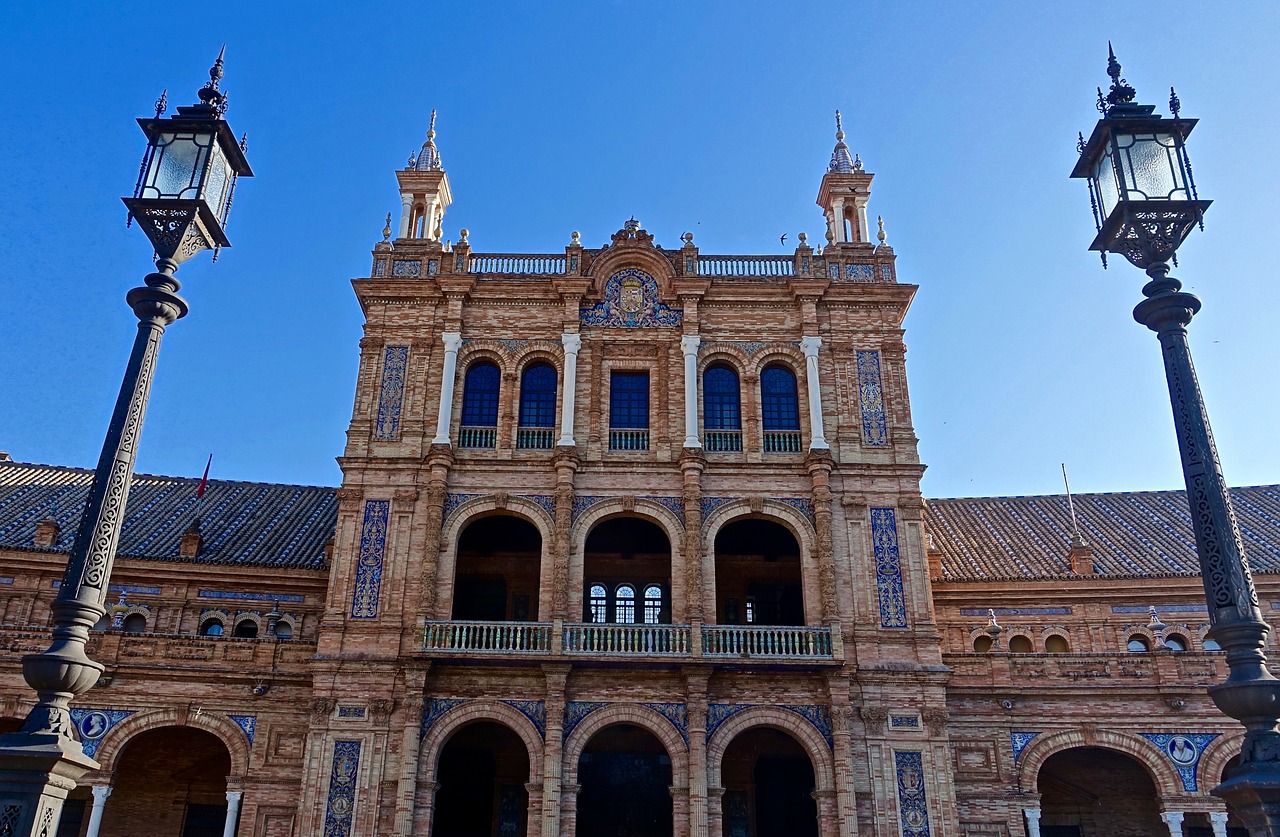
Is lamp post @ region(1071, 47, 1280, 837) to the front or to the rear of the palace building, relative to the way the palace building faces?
to the front

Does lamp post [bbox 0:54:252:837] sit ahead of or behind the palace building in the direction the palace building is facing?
ahead

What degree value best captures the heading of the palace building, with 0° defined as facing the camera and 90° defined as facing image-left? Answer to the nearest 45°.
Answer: approximately 0°
